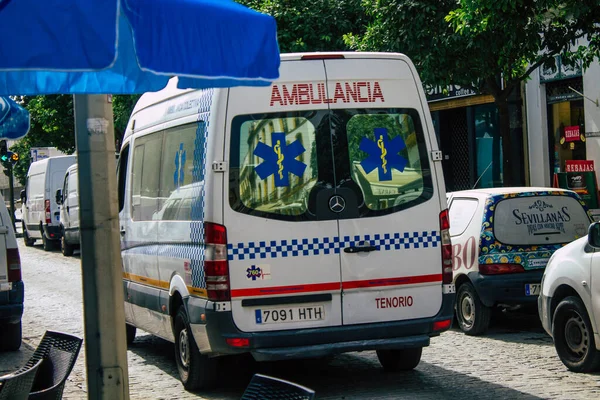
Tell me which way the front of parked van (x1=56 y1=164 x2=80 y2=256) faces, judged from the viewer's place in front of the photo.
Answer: facing away from the viewer and to the left of the viewer

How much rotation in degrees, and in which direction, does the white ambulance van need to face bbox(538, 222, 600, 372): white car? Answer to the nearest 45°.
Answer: approximately 135° to its right

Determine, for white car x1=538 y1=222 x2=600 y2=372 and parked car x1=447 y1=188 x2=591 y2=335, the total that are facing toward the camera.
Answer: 0

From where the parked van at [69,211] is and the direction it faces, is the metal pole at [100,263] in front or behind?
behind

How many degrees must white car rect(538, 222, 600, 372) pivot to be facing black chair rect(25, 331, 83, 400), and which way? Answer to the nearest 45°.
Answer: approximately 90° to its left

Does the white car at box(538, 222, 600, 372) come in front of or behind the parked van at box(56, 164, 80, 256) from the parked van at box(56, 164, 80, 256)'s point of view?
behind

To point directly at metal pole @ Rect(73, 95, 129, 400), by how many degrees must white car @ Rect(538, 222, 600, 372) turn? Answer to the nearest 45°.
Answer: approximately 90° to its left

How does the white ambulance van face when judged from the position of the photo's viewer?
facing away from the viewer and to the left of the viewer
